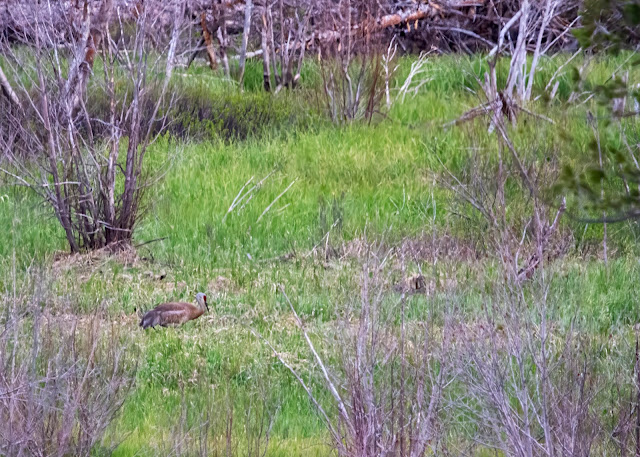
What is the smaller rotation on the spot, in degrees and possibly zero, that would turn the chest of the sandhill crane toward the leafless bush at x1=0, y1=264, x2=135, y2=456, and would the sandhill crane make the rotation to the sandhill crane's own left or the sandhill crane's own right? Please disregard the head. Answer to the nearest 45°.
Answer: approximately 90° to the sandhill crane's own right

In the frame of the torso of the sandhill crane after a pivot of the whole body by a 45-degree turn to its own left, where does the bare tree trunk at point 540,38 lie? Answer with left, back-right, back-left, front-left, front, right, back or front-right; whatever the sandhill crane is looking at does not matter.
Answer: front

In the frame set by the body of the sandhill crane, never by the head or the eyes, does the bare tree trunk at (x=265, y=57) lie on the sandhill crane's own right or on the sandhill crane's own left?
on the sandhill crane's own left

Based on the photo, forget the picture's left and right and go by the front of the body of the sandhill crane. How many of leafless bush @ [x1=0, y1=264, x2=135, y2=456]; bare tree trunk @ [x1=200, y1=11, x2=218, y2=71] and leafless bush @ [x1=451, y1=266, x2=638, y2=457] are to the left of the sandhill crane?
1

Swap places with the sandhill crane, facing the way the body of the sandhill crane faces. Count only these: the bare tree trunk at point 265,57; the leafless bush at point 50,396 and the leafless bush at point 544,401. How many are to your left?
1

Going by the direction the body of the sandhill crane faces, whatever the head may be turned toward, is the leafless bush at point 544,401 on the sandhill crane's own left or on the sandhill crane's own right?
on the sandhill crane's own right

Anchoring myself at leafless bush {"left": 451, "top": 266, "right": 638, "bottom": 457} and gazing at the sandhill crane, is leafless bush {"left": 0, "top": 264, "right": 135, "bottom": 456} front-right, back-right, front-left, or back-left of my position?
front-left

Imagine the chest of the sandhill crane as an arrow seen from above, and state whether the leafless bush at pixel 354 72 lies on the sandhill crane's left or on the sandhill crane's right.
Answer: on the sandhill crane's left

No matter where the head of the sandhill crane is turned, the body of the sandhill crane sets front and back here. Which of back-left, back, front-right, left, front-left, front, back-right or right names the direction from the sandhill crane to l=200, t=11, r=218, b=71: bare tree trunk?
left

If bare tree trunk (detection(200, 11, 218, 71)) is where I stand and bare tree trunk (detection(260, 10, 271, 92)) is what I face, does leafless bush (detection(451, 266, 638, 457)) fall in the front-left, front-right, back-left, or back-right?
front-right

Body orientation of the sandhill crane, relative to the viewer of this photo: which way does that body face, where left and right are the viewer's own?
facing to the right of the viewer
